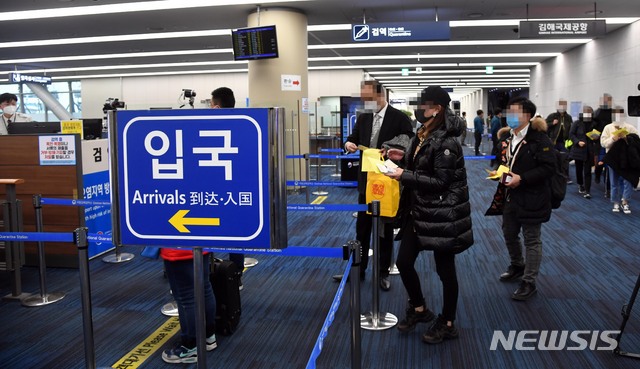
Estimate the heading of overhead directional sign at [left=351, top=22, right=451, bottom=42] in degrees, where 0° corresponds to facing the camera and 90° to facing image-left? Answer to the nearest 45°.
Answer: approximately 0°

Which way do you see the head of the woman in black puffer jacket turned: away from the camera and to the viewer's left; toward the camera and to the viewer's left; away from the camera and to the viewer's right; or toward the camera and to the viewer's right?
toward the camera and to the viewer's left

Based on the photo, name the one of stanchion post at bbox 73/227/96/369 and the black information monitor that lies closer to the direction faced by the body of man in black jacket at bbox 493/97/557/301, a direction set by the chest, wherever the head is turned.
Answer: the stanchion post

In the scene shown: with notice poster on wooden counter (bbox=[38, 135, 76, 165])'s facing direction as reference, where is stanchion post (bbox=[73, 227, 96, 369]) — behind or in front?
in front

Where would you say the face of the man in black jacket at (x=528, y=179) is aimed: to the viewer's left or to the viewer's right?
to the viewer's left

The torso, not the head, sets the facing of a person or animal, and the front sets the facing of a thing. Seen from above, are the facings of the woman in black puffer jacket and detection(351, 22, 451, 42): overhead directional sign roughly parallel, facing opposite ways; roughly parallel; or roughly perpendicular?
roughly perpendicular

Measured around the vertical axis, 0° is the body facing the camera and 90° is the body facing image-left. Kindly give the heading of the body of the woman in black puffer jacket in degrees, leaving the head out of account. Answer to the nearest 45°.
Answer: approximately 90°

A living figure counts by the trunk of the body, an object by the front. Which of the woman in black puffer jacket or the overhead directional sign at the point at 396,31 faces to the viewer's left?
the woman in black puffer jacket

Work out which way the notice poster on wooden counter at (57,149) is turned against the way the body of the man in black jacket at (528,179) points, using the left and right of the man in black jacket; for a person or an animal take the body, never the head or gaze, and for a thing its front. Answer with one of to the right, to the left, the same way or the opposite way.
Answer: to the left

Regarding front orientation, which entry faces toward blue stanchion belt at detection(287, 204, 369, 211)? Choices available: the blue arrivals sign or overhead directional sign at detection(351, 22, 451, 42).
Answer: the overhead directional sign
